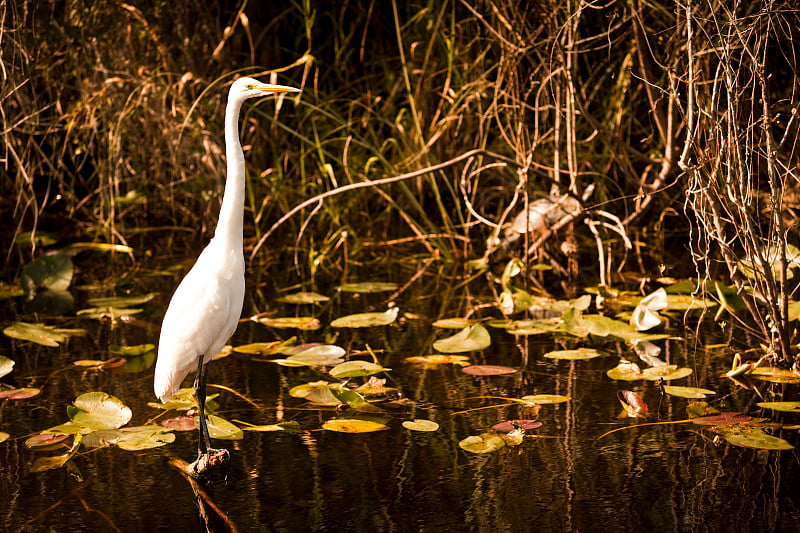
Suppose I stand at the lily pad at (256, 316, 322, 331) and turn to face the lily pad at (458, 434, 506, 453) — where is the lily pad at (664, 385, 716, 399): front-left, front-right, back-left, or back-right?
front-left

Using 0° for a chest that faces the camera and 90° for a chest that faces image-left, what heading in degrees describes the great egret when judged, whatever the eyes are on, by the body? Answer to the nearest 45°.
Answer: approximately 270°

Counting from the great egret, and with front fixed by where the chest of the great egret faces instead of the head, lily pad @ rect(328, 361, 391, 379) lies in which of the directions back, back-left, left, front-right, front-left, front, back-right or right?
front-left

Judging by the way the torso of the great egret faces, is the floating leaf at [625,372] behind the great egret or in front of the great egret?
in front

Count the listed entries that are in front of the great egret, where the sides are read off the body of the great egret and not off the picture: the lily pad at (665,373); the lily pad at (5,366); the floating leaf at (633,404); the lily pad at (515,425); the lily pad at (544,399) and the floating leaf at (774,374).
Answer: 5

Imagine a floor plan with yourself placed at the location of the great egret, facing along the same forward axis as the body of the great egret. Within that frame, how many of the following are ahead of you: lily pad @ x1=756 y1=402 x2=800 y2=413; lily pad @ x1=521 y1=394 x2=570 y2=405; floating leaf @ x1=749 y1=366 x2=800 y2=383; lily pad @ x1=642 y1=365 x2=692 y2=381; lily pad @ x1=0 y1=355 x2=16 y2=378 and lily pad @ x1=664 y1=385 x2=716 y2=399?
5

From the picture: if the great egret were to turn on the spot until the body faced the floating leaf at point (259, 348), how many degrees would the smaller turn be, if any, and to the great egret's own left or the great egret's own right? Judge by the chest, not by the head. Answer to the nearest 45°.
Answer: approximately 90° to the great egret's own left

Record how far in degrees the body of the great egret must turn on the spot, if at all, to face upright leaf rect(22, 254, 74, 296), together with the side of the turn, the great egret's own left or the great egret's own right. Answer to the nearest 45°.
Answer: approximately 90° to the great egret's own left

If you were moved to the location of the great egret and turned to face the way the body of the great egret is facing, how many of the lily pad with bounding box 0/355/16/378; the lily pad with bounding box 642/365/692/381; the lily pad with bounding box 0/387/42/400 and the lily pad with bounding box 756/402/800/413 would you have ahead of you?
2

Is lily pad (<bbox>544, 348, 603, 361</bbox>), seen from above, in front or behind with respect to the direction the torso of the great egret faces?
in front

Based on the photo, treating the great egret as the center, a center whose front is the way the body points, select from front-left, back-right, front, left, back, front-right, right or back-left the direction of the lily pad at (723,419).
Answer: front

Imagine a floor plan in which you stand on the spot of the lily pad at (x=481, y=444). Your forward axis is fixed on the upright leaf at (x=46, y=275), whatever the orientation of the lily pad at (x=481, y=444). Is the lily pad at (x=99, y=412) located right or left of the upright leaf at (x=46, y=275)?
left

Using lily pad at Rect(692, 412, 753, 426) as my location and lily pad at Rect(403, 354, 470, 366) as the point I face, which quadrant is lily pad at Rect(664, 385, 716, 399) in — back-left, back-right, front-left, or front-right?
front-right

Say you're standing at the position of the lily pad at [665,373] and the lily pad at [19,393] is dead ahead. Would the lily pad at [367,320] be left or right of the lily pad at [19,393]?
right

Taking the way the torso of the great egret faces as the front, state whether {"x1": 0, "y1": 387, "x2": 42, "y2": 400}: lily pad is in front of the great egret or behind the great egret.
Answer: behind

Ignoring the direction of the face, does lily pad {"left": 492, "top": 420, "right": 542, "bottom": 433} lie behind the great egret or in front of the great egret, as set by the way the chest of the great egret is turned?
in front
